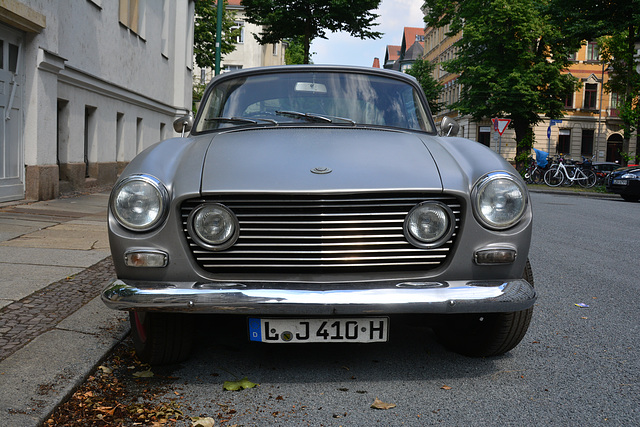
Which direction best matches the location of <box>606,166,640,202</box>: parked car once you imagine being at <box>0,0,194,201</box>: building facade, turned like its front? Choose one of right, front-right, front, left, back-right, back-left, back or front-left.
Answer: front-left

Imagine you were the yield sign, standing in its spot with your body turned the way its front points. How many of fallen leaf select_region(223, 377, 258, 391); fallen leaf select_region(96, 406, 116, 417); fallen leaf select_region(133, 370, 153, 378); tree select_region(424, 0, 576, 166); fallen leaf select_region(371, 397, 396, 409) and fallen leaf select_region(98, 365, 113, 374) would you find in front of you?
5

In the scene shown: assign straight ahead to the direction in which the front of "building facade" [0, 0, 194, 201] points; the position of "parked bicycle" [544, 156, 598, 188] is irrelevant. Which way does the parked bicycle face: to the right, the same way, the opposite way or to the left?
the opposite way

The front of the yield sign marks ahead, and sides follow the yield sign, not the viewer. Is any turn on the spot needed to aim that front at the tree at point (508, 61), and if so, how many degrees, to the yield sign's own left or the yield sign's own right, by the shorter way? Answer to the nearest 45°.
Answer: approximately 180°

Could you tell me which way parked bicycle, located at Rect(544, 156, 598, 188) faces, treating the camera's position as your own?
facing to the left of the viewer

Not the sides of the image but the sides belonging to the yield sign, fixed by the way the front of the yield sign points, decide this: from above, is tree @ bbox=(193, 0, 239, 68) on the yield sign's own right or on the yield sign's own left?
on the yield sign's own right

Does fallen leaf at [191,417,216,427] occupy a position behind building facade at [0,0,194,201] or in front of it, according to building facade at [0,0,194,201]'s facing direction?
in front

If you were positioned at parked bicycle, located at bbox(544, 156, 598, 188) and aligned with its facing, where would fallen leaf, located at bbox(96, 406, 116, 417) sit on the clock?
The fallen leaf is roughly at 9 o'clock from the parked bicycle.

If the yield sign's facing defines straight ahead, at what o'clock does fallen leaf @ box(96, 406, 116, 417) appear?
The fallen leaf is roughly at 12 o'clock from the yield sign.

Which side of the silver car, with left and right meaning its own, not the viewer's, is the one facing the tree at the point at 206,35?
back

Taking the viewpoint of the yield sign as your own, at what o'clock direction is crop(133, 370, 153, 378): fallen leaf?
The fallen leaf is roughly at 12 o'clock from the yield sign.

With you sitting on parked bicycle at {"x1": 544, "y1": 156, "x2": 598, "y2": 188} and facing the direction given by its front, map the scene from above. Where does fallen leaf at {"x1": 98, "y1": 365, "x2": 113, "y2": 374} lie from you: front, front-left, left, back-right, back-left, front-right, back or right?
left

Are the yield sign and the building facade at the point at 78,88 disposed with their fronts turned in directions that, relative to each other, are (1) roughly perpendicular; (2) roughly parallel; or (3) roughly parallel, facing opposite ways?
roughly perpendicular
